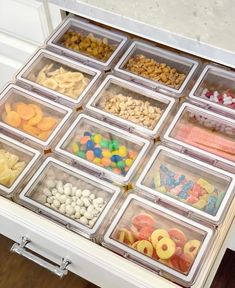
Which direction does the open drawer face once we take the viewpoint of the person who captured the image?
facing the viewer and to the left of the viewer
